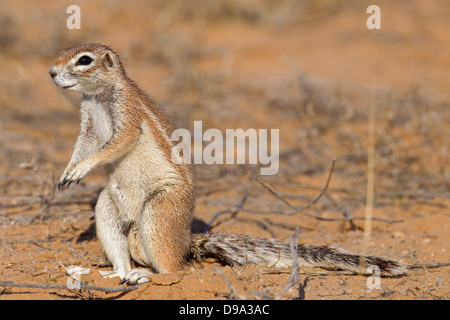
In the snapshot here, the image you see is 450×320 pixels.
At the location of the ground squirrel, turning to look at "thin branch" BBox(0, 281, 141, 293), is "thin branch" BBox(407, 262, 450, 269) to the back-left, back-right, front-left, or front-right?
back-left

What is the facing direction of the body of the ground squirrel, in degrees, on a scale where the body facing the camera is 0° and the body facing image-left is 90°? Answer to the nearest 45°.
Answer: approximately 90°

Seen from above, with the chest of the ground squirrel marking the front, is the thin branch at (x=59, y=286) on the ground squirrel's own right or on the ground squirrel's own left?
on the ground squirrel's own left

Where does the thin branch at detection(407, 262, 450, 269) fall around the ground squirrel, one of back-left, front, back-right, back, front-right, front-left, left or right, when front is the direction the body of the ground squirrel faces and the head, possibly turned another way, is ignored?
back
